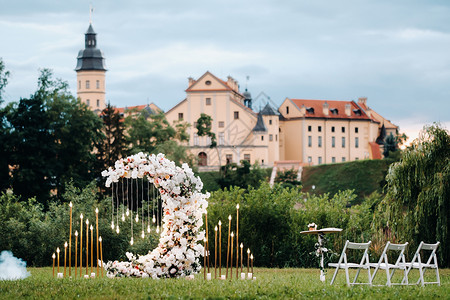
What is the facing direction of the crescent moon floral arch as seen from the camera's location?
facing the viewer

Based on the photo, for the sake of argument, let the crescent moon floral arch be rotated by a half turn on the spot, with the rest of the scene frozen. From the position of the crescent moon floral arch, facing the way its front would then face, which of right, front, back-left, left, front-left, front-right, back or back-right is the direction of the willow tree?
front-right
